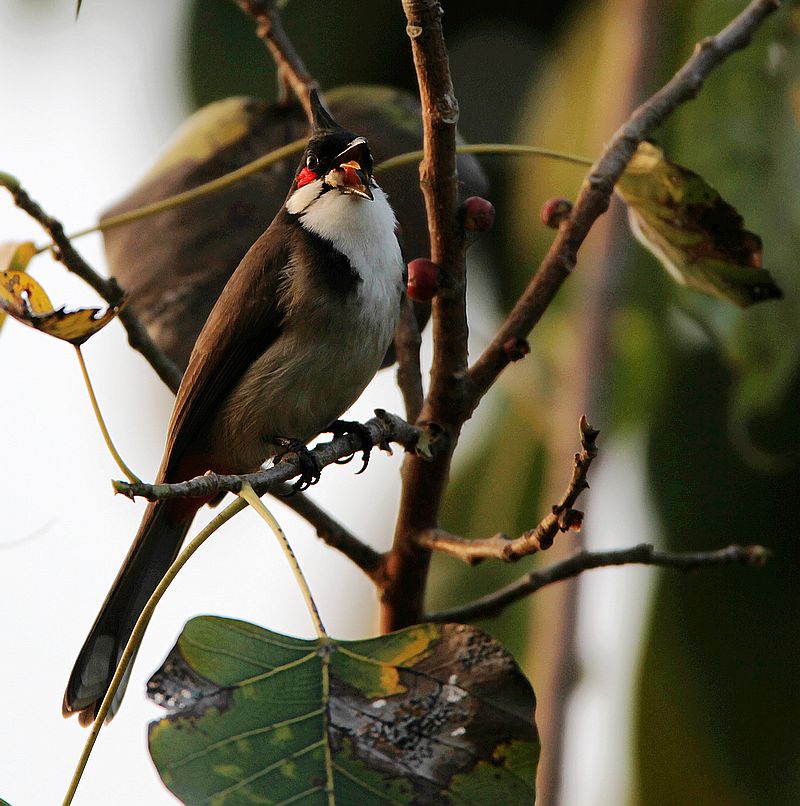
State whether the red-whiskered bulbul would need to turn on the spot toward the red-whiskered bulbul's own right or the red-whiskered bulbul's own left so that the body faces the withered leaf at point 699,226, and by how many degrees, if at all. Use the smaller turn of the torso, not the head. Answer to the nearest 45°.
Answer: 0° — it already faces it

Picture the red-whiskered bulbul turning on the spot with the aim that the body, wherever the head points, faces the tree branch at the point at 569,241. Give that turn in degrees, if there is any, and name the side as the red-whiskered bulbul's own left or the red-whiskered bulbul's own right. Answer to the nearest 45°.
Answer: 0° — it already faces it

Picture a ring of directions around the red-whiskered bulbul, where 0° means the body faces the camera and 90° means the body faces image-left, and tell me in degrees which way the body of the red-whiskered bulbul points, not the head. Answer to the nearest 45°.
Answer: approximately 315°

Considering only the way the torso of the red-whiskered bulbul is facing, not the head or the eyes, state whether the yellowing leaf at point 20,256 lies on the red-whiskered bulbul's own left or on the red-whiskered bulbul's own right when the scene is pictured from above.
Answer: on the red-whiskered bulbul's own right
